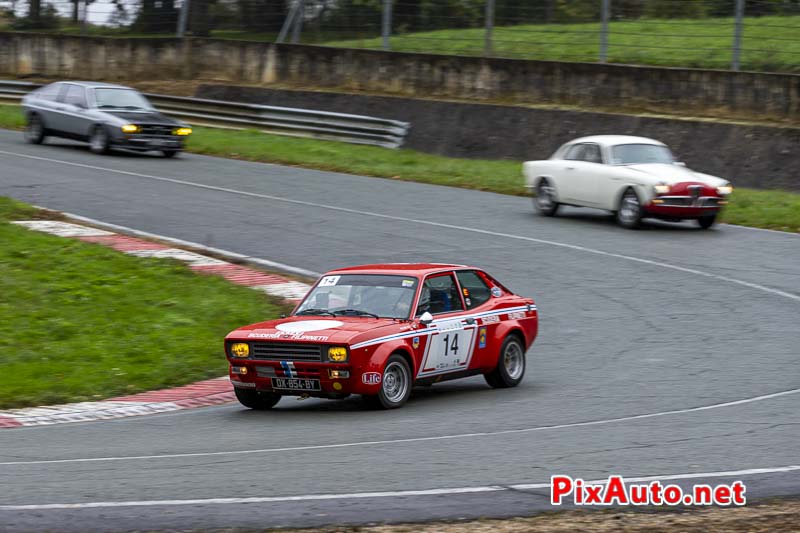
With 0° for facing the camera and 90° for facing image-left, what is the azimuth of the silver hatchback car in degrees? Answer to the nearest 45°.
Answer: approximately 315°

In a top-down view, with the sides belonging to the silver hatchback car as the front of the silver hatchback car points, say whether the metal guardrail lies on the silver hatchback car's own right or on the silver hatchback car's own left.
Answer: on the silver hatchback car's own left

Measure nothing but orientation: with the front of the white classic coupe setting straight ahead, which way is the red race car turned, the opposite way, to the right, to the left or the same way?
to the right

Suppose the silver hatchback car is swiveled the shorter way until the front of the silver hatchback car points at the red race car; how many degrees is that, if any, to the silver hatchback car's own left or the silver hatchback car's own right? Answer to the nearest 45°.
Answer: approximately 45° to the silver hatchback car's own right

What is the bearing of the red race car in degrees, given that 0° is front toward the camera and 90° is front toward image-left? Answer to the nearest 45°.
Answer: approximately 45°

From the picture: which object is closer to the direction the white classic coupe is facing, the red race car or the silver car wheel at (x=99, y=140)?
the red race car

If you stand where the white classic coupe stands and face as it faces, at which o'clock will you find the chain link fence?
The chain link fence is roughly at 7 o'clock from the white classic coupe.

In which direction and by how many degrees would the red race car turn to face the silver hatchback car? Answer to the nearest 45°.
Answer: approximately 135° to its right

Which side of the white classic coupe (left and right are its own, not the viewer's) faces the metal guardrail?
back

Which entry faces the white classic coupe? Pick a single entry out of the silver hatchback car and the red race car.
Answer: the silver hatchback car
